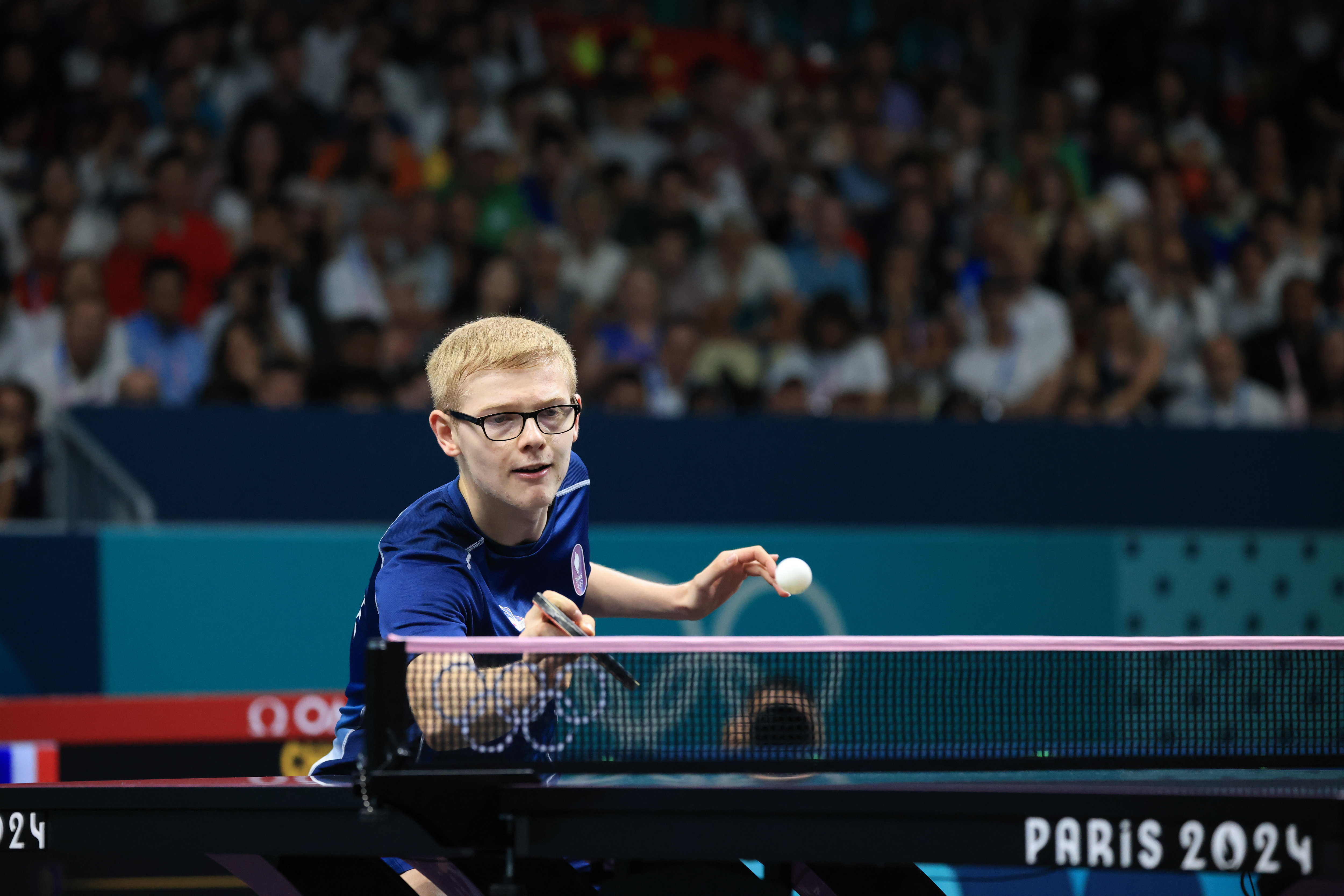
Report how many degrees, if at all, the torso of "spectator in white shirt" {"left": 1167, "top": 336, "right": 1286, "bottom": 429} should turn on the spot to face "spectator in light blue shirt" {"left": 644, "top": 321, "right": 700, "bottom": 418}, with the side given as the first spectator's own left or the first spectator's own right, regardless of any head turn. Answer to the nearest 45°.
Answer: approximately 45° to the first spectator's own right

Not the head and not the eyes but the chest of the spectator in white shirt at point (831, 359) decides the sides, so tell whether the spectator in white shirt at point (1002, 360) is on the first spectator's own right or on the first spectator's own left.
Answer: on the first spectator's own left

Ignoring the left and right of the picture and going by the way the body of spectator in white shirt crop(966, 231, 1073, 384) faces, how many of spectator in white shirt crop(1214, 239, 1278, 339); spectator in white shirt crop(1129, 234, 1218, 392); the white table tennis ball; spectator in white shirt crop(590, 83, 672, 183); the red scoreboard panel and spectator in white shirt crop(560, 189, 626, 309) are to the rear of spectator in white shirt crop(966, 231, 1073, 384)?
2

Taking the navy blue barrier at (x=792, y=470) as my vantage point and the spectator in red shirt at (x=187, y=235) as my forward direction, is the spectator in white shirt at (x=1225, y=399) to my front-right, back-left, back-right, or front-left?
back-right

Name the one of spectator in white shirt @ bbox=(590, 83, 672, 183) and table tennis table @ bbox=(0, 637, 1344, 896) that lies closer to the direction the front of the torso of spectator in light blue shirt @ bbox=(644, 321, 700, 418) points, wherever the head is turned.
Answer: the table tennis table

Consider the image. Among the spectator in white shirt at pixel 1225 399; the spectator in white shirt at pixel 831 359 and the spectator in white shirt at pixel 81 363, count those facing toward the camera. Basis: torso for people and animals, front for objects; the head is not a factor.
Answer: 3

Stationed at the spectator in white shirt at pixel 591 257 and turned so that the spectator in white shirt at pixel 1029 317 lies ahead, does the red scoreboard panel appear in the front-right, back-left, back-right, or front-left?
back-right

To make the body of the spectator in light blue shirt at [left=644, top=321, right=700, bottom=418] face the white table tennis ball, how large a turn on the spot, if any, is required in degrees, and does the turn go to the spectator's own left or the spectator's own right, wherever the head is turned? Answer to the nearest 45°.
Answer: approximately 45° to the spectator's own right
